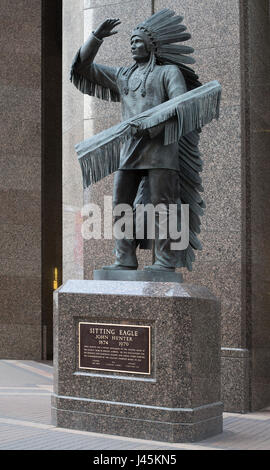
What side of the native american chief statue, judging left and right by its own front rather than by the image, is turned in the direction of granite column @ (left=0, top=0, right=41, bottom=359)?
right

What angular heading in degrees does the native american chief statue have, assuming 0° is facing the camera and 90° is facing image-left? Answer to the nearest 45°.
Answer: approximately 45°
